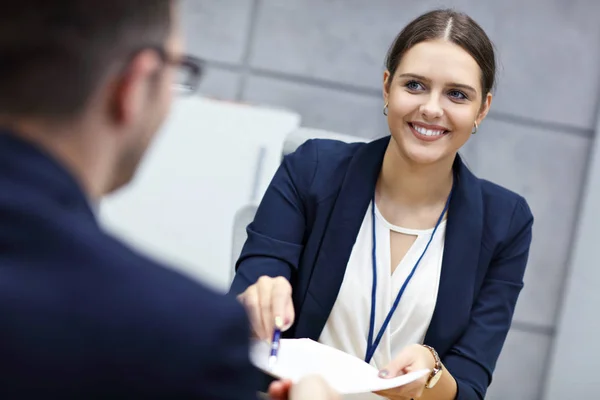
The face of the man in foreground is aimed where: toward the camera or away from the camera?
away from the camera

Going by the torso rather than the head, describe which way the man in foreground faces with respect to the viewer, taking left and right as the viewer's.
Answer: facing away from the viewer and to the right of the viewer

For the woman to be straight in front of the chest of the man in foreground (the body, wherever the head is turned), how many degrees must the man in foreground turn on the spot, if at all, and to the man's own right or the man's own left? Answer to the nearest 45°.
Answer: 0° — they already face them
